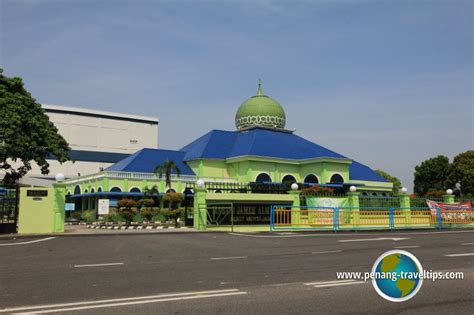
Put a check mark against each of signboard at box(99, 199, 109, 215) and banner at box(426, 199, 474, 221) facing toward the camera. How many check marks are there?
2

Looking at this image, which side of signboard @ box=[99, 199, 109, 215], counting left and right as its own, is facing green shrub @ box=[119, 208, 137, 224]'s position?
left

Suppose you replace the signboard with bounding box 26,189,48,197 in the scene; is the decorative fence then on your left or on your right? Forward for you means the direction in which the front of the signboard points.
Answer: on your left

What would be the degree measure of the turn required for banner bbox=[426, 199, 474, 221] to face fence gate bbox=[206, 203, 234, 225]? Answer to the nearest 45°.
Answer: approximately 45° to its right

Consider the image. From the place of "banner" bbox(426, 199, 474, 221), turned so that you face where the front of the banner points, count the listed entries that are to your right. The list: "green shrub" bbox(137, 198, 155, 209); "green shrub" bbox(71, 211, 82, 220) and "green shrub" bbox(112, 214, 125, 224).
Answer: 3

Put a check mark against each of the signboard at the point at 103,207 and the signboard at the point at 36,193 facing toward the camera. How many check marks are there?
2

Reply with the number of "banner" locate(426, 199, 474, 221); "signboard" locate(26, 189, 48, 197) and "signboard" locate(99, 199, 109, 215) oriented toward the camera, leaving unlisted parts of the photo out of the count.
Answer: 3

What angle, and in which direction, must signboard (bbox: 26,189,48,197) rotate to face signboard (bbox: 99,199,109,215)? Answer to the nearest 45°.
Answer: approximately 135° to its left

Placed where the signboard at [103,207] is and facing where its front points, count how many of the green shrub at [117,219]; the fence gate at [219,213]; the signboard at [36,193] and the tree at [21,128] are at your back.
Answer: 0

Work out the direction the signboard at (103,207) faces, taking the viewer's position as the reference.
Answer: facing the viewer

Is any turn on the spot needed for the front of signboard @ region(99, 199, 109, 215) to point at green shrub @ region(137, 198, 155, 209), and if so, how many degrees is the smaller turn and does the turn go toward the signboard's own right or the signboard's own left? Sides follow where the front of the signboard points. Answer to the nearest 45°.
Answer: approximately 135° to the signboard's own left

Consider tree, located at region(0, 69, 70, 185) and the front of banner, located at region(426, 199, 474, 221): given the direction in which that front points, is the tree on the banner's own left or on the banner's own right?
on the banner's own right
